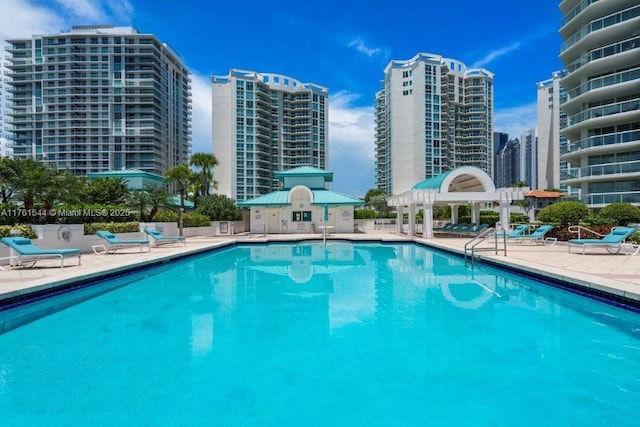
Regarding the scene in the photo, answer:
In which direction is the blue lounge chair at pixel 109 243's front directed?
to the viewer's right

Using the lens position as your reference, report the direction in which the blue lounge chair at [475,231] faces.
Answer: facing to the left of the viewer

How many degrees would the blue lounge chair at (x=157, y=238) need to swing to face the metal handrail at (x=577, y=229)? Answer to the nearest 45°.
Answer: approximately 45° to its right

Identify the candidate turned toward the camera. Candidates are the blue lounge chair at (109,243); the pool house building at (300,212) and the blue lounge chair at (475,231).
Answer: the pool house building

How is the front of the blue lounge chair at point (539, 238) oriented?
to the viewer's left

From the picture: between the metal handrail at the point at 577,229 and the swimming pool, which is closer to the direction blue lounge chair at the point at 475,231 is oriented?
the swimming pool

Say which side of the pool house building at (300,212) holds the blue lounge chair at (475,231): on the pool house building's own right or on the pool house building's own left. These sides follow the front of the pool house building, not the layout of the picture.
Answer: on the pool house building's own left

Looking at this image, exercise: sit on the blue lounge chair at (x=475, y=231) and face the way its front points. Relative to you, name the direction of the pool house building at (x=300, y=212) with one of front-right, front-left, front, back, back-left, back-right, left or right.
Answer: front

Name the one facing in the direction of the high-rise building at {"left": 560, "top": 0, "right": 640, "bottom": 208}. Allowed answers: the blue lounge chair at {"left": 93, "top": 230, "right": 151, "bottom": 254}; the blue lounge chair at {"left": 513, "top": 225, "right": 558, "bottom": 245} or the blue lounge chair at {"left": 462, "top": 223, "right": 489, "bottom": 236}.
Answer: the blue lounge chair at {"left": 93, "top": 230, "right": 151, "bottom": 254}

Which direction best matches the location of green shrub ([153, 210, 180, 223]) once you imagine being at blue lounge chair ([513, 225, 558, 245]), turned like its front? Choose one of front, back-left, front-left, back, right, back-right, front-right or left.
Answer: front

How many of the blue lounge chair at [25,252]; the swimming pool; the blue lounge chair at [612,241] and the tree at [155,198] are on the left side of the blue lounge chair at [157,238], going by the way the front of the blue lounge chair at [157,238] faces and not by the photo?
1

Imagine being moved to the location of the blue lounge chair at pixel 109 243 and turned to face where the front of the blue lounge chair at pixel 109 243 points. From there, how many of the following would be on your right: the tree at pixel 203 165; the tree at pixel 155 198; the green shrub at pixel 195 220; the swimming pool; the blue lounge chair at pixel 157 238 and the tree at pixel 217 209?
1

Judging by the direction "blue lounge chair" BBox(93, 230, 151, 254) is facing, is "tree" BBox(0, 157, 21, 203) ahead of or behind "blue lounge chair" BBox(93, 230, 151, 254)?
behind

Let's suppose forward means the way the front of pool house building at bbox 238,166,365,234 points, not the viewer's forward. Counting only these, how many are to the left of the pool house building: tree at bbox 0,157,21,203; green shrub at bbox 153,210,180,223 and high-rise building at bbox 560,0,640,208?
1

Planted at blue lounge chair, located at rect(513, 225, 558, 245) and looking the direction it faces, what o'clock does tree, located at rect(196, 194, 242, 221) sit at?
The tree is roughly at 12 o'clock from the blue lounge chair.

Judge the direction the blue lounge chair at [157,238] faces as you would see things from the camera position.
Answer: facing to the right of the viewer

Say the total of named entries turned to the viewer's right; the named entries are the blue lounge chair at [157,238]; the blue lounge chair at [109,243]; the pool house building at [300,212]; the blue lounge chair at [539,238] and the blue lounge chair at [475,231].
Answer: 2

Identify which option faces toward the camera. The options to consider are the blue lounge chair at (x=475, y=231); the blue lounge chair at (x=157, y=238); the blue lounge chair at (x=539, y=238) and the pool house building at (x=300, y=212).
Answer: the pool house building

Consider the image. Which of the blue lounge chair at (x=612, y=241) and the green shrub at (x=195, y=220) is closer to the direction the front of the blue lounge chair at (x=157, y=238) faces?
the blue lounge chair

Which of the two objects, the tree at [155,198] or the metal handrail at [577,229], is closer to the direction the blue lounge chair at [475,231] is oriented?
the tree

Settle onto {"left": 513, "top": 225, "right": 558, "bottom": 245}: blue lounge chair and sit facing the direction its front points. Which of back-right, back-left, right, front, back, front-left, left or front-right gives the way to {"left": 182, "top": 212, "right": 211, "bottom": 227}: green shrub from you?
front

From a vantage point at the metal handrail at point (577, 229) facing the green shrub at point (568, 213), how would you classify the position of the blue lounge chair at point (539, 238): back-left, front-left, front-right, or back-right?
back-left

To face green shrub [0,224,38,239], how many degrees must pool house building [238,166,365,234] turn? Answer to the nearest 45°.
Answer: approximately 45° to its right

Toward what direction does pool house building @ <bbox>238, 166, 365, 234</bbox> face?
toward the camera
